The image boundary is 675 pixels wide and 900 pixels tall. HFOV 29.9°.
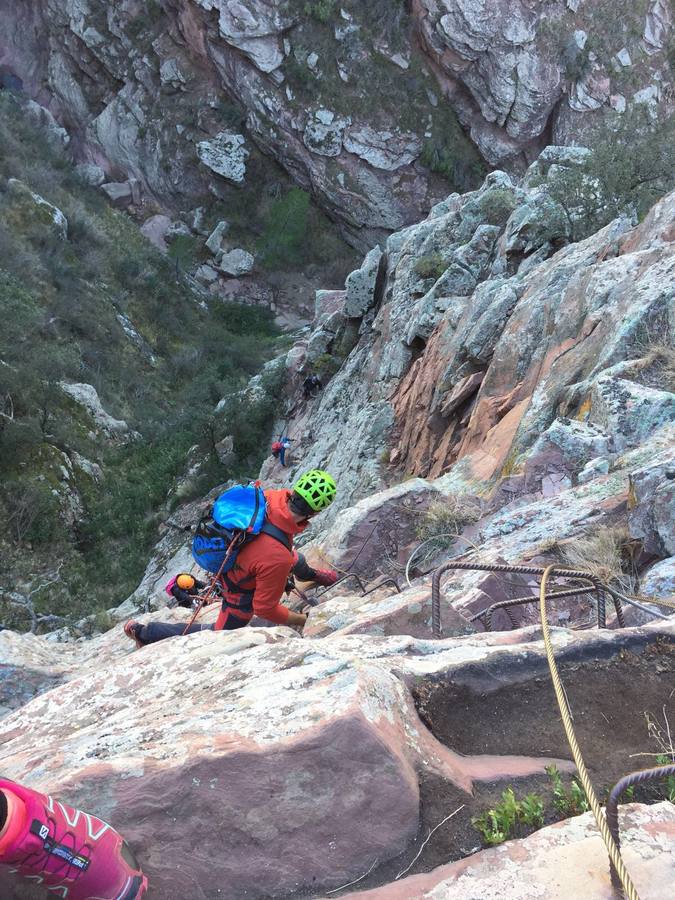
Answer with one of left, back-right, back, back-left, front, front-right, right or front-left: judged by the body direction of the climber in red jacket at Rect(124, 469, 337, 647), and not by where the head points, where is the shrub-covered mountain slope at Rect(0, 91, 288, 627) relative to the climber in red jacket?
left

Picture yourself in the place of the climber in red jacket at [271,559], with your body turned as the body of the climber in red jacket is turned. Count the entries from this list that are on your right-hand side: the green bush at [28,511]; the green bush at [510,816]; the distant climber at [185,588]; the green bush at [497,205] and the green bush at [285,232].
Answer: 1

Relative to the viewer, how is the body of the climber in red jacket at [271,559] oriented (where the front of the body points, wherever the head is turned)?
to the viewer's right

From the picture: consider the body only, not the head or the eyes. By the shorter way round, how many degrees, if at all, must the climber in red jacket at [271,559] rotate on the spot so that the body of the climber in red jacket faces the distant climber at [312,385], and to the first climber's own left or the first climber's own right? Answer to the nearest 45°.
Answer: approximately 90° to the first climber's own left

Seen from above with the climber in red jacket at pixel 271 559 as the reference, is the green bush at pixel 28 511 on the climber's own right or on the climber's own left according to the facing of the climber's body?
on the climber's own left

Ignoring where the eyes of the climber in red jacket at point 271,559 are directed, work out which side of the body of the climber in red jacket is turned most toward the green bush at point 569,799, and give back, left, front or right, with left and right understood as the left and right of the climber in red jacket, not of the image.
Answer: right
